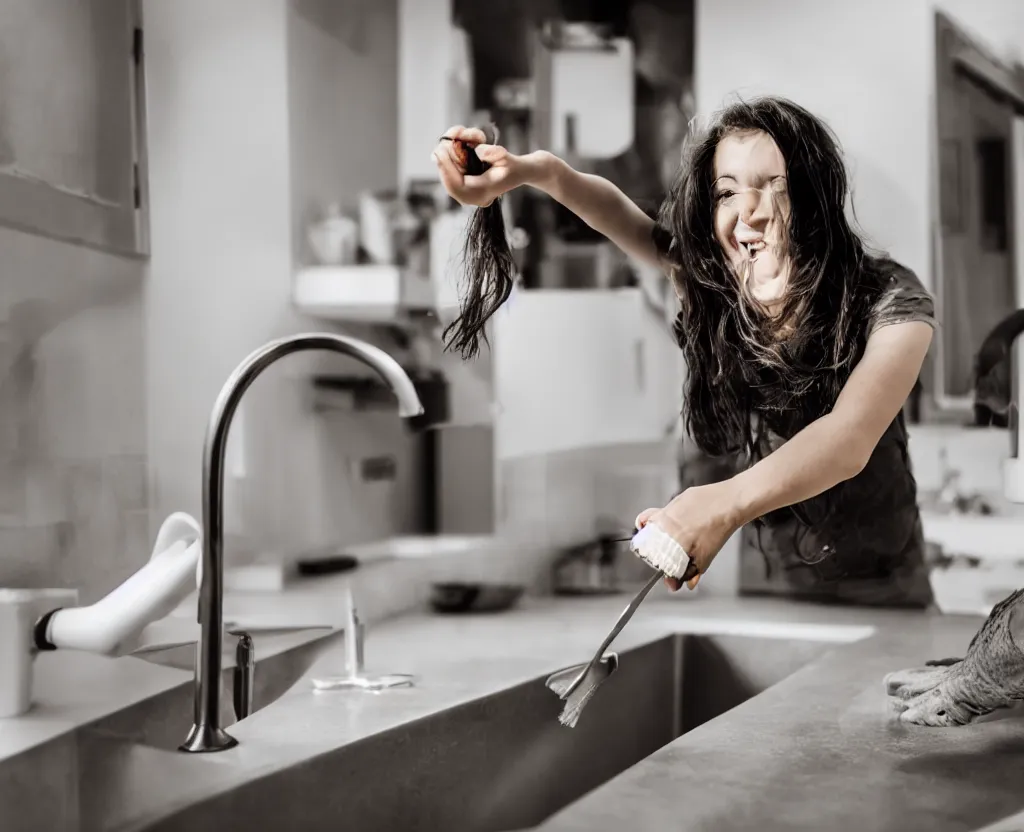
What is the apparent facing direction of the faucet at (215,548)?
to the viewer's right

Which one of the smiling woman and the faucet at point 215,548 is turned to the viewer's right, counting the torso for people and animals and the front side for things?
the faucet

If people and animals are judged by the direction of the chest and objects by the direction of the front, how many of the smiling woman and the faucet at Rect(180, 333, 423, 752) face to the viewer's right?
1

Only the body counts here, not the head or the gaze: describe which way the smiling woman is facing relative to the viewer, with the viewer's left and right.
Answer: facing the viewer and to the left of the viewer

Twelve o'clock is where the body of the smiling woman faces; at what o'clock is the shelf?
The shelf is roughly at 3 o'clock from the smiling woman.

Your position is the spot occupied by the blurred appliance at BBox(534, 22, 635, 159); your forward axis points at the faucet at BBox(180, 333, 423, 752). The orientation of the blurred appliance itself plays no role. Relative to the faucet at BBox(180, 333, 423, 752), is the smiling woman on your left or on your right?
left
